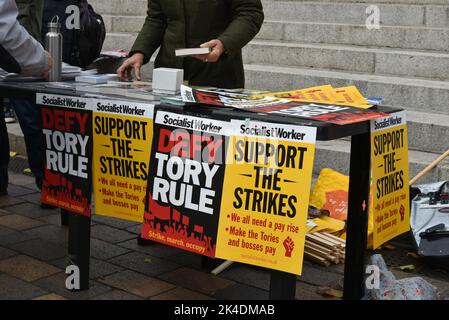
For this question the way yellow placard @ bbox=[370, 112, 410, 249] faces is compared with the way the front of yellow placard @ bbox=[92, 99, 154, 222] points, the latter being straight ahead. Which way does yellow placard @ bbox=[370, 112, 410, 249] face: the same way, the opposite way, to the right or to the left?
to the left

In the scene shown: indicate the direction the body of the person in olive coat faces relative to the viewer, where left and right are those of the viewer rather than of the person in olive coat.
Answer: facing the viewer and to the left of the viewer

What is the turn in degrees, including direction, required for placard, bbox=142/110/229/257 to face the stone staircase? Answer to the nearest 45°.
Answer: approximately 180°

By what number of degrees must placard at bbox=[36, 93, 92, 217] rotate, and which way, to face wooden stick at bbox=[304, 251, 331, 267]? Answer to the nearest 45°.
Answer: approximately 135° to its left

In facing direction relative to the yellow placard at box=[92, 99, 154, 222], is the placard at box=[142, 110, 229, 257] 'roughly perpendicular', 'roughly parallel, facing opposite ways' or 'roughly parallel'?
roughly parallel

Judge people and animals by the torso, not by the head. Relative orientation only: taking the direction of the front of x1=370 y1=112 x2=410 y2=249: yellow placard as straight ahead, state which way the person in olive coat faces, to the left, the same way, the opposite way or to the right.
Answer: to the right

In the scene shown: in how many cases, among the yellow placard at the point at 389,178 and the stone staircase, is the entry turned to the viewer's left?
0

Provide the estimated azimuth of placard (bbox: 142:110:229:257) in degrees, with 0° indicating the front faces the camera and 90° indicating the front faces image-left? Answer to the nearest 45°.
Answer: approximately 45°

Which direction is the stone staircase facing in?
toward the camera

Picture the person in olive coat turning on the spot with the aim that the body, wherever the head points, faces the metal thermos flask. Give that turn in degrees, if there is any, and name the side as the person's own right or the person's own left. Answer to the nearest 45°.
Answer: approximately 45° to the person's own right

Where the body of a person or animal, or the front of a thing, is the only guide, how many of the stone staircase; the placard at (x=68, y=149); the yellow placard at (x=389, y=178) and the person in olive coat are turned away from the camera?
0

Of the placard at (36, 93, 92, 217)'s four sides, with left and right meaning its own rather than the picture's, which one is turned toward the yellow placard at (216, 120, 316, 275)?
left
